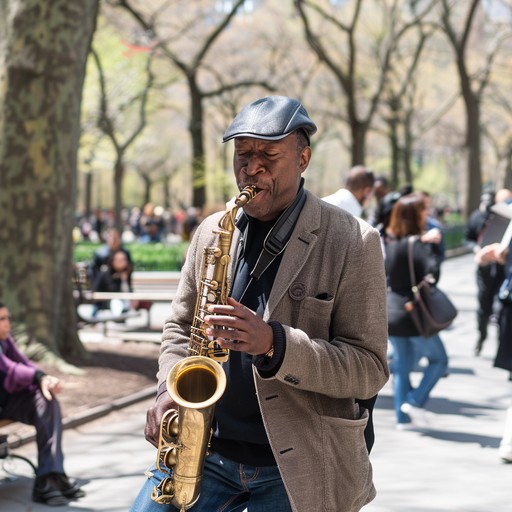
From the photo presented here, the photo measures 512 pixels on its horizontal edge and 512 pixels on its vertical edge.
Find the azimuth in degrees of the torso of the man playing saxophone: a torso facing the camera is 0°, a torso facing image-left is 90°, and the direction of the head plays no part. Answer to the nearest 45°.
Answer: approximately 45°

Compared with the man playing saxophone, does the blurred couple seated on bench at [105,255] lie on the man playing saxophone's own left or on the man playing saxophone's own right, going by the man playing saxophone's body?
on the man playing saxophone's own right

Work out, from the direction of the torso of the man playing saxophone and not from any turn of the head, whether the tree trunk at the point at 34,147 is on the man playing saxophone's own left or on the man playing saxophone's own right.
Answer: on the man playing saxophone's own right

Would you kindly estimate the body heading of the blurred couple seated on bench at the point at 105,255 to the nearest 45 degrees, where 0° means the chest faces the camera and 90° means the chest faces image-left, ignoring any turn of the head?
approximately 0°

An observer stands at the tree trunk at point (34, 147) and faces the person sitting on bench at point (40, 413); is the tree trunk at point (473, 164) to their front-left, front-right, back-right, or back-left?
back-left

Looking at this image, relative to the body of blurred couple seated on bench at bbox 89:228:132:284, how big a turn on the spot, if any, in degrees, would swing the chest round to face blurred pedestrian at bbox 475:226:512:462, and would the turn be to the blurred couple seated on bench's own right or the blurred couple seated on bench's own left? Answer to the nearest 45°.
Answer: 0° — they already face them

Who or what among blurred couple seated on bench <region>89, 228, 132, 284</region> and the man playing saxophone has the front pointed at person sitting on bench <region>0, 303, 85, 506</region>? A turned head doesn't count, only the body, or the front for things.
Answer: the blurred couple seated on bench

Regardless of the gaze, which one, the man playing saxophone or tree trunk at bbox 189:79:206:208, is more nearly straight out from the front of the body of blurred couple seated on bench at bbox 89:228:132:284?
the man playing saxophone

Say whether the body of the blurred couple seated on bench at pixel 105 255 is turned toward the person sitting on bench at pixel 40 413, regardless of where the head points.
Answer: yes
